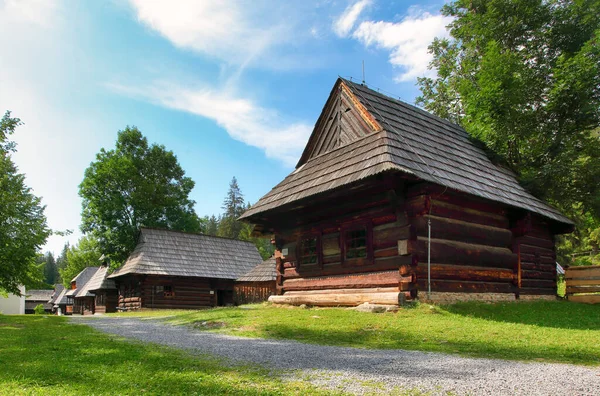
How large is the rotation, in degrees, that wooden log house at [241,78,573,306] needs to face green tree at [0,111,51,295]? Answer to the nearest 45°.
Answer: approximately 45° to its right

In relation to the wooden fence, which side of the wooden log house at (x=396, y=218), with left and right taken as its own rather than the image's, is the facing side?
back

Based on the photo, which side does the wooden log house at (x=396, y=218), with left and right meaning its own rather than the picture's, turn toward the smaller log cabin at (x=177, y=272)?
right

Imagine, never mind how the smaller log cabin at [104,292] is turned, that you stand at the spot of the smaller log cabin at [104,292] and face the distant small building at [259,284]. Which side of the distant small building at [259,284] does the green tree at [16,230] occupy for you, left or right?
right

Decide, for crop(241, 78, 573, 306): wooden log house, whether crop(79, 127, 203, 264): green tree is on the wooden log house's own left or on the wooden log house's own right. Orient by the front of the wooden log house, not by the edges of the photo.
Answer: on the wooden log house's own right

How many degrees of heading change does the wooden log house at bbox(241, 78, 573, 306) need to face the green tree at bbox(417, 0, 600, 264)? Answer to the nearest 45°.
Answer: approximately 180°

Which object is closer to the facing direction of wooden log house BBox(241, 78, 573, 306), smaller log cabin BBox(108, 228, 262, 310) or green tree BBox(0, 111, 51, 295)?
the green tree

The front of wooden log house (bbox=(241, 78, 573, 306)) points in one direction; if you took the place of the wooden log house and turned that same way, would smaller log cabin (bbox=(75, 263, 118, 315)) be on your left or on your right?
on your right

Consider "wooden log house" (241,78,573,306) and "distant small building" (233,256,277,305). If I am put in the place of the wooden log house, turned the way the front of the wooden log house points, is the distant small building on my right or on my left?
on my right

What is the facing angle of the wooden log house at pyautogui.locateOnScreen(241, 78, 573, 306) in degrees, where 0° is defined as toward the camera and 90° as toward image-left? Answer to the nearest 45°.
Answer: approximately 45°

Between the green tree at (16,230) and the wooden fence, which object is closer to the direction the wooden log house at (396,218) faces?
the green tree

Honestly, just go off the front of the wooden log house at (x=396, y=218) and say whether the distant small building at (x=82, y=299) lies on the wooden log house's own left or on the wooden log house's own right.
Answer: on the wooden log house's own right
